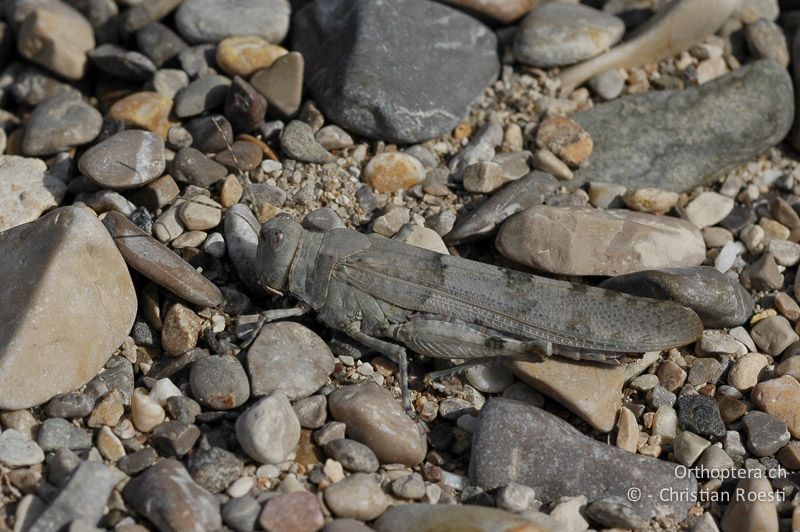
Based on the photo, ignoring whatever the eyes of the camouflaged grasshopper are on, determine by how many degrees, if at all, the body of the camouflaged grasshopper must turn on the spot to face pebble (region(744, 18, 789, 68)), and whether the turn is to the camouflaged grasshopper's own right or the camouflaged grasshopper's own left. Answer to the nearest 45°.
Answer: approximately 135° to the camouflaged grasshopper's own right

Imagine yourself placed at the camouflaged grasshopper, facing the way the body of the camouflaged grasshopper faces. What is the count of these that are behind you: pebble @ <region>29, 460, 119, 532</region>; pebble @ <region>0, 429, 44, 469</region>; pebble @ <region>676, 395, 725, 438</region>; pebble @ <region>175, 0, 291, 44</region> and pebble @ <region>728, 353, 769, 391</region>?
2

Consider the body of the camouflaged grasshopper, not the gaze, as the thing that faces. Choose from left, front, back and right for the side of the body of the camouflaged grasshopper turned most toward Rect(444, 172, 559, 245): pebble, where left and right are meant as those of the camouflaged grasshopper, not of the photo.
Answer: right

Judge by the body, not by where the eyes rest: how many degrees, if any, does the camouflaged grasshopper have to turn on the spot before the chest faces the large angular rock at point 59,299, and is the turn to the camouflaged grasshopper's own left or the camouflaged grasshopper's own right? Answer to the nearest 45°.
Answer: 0° — it already faces it

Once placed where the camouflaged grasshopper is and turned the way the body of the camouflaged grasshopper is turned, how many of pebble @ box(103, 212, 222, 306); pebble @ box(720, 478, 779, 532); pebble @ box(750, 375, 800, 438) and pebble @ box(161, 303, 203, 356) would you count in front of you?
2

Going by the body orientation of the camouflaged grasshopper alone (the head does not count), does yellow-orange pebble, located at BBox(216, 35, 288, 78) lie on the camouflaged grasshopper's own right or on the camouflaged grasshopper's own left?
on the camouflaged grasshopper's own right

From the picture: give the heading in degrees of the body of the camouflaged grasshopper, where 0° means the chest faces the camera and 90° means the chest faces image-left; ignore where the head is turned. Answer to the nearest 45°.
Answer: approximately 90°

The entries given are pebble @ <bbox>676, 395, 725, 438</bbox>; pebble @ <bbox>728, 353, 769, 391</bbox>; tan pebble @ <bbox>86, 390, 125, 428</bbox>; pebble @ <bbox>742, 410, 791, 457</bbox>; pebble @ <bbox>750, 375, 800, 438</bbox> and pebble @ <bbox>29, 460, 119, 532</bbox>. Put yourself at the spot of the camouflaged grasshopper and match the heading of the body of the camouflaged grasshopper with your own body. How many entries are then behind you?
4

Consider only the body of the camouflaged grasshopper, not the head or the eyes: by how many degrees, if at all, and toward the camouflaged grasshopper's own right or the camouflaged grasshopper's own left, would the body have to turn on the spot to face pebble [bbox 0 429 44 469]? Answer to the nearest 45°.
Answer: approximately 45° to the camouflaged grasshopper's own left
